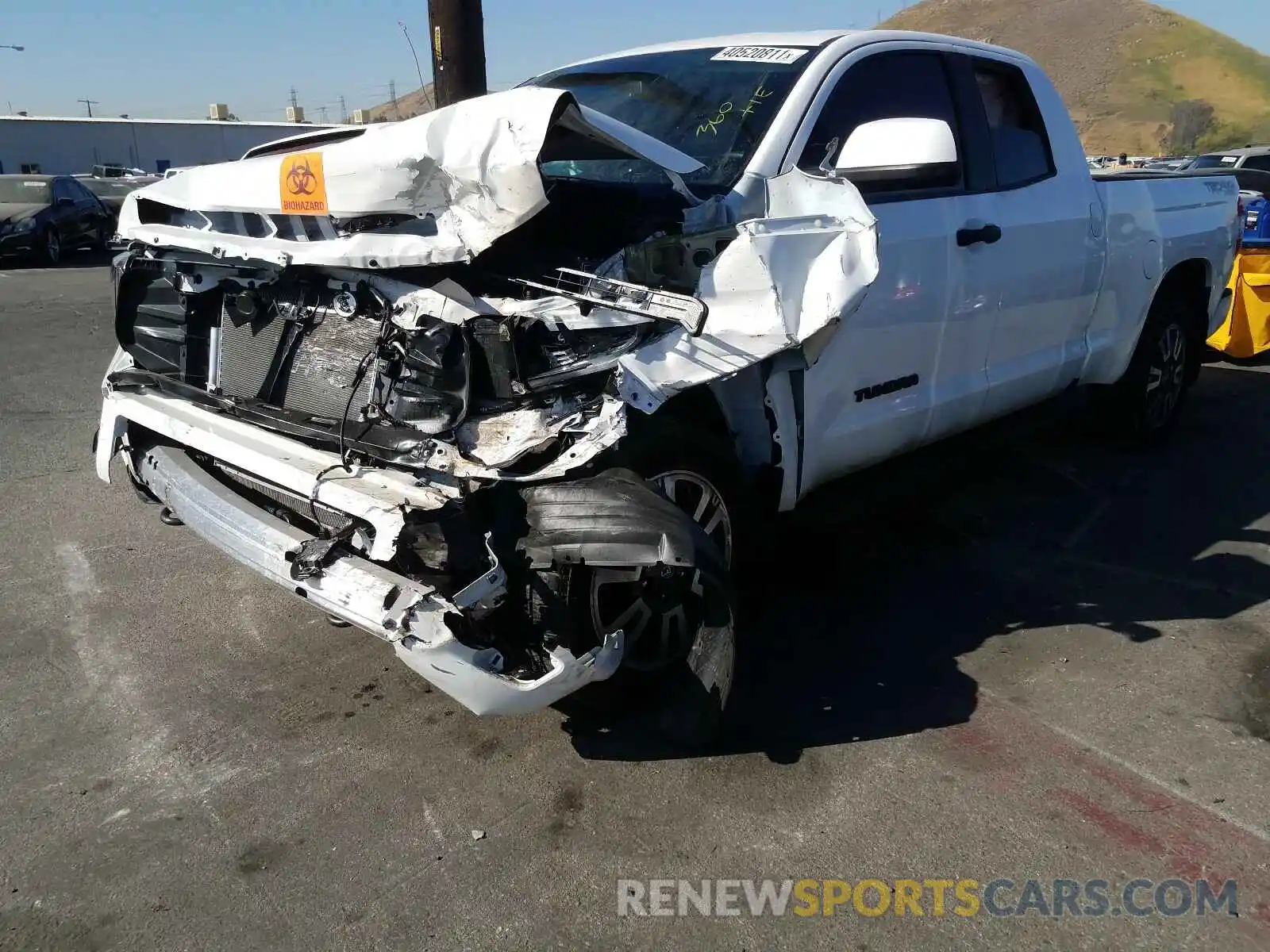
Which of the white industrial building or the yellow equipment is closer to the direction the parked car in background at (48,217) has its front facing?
the yellow equipment

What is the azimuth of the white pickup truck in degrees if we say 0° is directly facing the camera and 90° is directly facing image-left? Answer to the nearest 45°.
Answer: approximately 45°

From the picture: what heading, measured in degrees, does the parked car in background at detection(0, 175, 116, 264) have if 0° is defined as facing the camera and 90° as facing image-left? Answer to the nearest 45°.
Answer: approximately 45°

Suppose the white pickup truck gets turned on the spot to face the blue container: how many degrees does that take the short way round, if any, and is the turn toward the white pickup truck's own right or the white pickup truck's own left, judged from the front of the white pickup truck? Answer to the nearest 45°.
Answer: approximately 180°

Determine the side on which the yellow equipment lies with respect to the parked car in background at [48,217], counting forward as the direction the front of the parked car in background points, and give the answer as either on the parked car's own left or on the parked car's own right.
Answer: on the parked car's own left

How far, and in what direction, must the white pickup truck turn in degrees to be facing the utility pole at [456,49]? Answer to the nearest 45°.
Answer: approximately 135° to its right

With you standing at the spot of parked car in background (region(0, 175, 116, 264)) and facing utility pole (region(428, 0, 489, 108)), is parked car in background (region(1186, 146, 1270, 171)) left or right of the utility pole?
left

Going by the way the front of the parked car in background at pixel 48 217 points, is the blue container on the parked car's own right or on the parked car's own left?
on the parked car's own left

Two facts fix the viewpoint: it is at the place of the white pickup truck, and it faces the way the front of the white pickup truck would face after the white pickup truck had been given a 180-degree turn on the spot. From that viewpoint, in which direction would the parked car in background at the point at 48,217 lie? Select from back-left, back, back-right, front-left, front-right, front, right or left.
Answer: left

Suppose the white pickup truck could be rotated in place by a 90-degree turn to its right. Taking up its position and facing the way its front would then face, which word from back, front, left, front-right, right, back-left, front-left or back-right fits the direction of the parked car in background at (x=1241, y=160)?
right

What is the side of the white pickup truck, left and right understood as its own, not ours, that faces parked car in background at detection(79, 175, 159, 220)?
right

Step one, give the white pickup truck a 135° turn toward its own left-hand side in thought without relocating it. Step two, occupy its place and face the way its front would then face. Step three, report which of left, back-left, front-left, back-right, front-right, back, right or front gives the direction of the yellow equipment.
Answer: front-left

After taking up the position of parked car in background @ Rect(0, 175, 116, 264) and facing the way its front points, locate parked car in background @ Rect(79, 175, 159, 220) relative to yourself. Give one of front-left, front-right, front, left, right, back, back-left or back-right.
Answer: back-right
